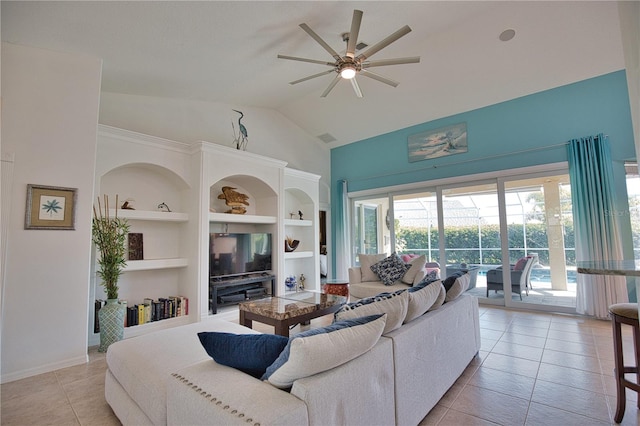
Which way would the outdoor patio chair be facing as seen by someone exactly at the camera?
facing to the left of the viewer

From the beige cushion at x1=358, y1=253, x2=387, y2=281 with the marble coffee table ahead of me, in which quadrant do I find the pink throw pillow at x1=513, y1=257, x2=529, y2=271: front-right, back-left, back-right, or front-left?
back-left

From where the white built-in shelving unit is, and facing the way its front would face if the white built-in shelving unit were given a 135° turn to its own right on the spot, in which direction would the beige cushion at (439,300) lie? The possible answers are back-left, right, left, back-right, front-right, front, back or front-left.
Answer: back-left

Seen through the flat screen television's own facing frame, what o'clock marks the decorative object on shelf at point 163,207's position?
The decorative object on shelf is roughly at 4 o'clock from the flat screen television.

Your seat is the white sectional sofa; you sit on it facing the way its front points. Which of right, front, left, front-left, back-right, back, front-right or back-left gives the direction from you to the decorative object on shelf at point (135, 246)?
front

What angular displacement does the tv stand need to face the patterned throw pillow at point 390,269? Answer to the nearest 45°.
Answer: approximately 45° to its left

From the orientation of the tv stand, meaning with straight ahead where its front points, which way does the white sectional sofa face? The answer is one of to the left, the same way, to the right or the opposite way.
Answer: the opposite way

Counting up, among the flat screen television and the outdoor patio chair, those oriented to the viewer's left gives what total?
1

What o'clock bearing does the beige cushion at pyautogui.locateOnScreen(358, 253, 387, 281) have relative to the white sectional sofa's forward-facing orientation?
The beige cushion is roughly at 2 o'clock from the white sectional sofa.

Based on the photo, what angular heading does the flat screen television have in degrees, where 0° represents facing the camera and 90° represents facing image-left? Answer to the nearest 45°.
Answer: approximately 315°

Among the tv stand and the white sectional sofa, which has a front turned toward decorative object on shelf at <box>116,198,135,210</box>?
the white sectional sofa

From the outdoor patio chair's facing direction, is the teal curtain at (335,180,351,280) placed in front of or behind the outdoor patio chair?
in front

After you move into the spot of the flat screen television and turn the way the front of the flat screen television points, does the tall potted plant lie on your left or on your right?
on your right
